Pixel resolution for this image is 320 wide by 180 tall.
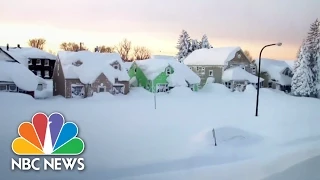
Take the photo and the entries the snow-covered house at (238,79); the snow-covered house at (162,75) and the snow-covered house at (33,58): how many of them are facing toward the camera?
3

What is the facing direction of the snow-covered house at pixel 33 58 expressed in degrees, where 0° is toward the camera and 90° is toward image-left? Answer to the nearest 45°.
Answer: approximately 0°

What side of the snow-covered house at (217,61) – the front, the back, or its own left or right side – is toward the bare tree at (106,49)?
right

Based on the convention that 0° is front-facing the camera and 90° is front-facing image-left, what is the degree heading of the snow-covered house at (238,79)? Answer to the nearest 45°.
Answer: approximately 0°

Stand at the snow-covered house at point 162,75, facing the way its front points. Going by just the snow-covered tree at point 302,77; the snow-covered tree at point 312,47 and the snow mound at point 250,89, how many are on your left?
3

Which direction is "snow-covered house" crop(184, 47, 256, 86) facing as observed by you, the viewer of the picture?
facing the viewer and to the right of the viewer

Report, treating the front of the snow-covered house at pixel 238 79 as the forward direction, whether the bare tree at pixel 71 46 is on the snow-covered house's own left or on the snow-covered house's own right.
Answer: on the snow-covered house's own right

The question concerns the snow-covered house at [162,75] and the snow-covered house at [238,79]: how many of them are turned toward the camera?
2

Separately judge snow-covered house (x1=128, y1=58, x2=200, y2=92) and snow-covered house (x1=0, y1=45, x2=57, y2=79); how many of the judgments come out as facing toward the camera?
2

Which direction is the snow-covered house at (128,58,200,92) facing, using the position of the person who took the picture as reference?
facing the viewer

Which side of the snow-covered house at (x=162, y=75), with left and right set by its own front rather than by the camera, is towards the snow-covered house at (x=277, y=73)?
left

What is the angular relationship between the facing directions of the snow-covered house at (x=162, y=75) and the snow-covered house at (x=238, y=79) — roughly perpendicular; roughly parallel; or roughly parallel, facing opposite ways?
roughly parallel
